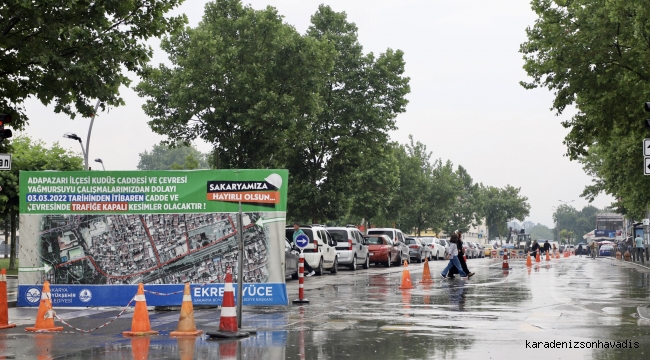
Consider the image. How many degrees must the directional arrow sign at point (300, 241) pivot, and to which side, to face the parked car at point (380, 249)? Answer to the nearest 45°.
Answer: approximately 180°

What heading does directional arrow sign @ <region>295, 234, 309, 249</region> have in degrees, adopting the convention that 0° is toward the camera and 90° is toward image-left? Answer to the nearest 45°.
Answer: approximately 0°

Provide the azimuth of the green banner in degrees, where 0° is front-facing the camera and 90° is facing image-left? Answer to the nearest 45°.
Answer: approximately 0°
